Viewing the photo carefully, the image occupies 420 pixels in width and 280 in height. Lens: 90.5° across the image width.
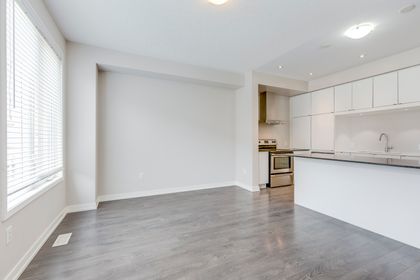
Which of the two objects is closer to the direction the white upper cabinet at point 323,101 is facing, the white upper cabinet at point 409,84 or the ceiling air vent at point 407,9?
the ceiling air vent

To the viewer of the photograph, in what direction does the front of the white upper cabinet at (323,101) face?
facing the viewer and to the left of the viewer

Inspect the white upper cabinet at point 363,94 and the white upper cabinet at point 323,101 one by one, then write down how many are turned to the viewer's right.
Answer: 0

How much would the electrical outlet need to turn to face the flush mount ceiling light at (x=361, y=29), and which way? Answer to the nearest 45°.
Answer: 0° — it already faces it

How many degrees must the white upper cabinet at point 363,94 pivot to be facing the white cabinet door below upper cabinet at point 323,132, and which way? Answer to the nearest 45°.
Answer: approximately 90° to its right

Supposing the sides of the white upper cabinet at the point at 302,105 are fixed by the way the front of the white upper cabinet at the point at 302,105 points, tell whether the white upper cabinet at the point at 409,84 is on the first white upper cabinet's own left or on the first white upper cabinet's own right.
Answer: on the first white upper cabinet's own left

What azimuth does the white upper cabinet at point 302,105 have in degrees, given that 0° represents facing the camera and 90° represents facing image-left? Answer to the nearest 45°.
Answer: approximately 45°

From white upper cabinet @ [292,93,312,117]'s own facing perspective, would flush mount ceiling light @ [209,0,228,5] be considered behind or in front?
in front

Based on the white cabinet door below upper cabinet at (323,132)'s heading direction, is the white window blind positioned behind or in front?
in front

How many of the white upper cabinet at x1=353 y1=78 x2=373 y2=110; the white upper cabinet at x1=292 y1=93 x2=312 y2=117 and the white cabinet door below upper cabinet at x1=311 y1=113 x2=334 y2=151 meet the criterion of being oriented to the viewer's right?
0

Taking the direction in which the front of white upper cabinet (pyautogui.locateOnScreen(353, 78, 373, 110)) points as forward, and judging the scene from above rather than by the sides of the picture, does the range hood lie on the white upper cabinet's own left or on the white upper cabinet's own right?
on the white upper cabinet's own right

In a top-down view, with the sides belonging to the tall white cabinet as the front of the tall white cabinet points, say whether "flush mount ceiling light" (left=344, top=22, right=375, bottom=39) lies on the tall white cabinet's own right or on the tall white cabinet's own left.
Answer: on the tall white cabinet's own left
